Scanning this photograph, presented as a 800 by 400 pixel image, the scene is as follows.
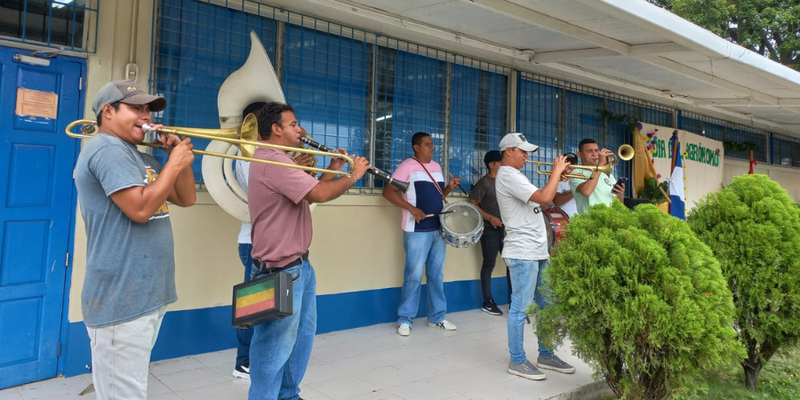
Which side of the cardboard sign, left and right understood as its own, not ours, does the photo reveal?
front

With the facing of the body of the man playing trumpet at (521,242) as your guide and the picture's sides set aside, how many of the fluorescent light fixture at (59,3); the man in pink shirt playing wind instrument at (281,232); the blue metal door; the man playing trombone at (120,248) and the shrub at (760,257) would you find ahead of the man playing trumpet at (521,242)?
1

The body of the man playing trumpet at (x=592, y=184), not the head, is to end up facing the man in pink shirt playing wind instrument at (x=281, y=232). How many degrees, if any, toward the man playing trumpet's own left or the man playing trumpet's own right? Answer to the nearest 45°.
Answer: approximately 90° to the man playing trumpet's own right

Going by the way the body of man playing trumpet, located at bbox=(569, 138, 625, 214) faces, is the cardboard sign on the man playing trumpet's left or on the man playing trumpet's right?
on the man playing trumpet's right

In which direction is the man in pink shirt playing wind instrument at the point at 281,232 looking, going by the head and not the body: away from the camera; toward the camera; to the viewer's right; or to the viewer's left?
to the viewer's right

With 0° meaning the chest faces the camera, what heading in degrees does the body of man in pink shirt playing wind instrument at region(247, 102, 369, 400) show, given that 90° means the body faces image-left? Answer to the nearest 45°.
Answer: approximately 270°

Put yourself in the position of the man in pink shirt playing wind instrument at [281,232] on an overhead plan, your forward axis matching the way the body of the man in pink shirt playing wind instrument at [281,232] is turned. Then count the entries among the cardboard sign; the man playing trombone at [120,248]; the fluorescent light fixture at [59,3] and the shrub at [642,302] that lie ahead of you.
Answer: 1

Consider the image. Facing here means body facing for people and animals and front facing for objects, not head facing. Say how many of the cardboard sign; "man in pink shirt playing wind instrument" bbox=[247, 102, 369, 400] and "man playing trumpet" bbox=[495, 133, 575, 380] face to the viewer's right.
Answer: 2

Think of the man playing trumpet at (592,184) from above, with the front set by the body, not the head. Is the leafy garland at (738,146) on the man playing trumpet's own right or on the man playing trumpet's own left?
on the man playing trumpet's own left

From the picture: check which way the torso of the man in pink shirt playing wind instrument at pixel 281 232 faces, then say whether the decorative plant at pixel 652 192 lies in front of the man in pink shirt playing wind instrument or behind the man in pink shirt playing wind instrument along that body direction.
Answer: in front

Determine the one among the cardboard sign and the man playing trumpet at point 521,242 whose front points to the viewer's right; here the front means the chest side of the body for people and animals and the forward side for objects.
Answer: the man playing trumpet

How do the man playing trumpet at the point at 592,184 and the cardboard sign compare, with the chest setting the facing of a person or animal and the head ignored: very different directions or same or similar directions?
same or similar directions

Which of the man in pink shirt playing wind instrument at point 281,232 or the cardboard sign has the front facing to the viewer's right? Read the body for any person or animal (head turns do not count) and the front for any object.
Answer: the man in pink shirt playing wind instrument
